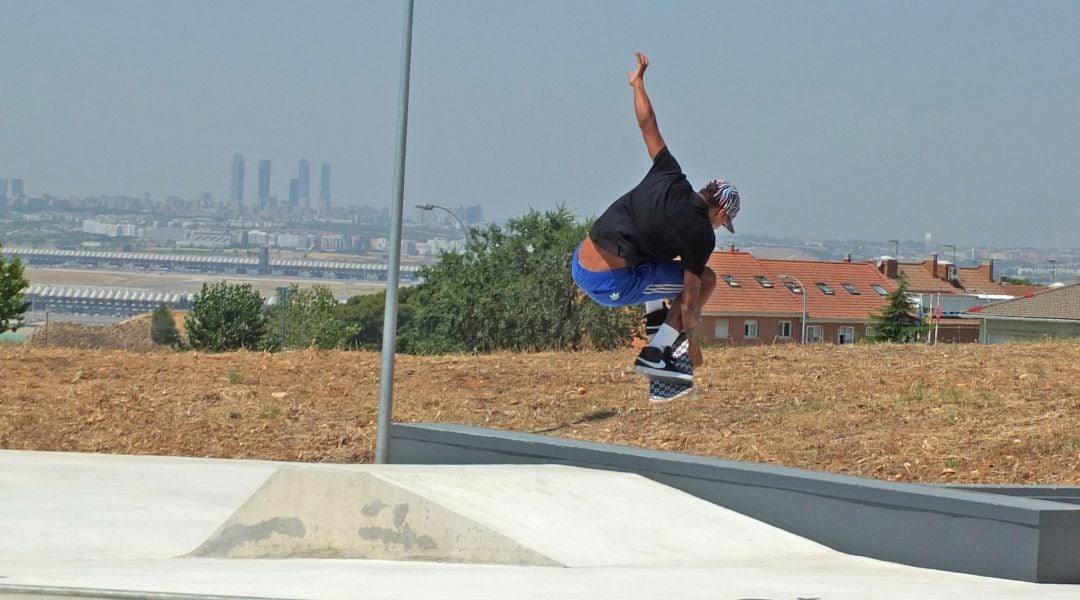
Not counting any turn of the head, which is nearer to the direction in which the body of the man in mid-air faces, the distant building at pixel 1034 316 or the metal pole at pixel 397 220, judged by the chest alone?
the distant building

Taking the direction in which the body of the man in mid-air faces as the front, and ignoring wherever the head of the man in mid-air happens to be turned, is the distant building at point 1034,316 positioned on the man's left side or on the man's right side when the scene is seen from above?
on the man's left side

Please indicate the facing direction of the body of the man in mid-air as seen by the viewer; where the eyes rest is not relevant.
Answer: to the viewer's right

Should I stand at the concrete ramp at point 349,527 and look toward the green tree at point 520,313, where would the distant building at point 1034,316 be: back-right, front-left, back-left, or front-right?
front-right

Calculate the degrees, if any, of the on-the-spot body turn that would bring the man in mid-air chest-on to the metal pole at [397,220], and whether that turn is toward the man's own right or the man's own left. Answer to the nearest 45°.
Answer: approximately 135° to the man's own left

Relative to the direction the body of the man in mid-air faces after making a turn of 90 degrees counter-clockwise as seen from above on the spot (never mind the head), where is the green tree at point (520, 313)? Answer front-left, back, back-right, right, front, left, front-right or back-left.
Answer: front

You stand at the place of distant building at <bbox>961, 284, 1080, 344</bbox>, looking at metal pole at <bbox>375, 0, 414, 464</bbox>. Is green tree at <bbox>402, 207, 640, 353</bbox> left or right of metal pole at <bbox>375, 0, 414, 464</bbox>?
right
